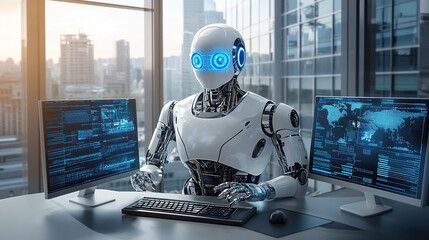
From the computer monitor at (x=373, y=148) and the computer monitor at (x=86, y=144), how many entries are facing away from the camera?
0

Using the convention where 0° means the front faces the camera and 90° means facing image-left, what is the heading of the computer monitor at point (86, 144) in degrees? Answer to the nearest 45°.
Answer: approximately 315°

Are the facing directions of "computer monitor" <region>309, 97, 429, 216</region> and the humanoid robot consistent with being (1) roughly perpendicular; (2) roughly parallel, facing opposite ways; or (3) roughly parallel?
roughly parallel

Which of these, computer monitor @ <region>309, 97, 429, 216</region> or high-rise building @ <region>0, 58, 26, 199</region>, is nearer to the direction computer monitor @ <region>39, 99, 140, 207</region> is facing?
the computer monitor

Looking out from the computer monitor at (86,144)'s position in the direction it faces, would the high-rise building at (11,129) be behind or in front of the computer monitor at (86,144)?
behind

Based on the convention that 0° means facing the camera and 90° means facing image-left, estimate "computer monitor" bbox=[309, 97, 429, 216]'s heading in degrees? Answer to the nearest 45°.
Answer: approximately 45°

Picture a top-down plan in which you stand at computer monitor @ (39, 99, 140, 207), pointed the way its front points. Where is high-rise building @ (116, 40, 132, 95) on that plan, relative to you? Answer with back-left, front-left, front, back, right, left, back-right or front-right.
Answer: back-left

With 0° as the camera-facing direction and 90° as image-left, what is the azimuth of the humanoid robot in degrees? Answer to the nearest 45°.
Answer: approximately 45°

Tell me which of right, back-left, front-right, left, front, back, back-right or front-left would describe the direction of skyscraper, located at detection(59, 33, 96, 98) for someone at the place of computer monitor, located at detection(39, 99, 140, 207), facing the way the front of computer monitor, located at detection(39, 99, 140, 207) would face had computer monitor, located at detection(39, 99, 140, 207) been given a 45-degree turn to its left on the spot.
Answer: left

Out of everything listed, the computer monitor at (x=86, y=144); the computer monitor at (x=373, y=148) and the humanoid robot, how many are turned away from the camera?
0

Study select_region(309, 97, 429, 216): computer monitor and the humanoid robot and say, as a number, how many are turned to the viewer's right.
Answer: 0

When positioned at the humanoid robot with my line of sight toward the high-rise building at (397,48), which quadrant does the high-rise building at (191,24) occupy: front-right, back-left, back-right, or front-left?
front-left

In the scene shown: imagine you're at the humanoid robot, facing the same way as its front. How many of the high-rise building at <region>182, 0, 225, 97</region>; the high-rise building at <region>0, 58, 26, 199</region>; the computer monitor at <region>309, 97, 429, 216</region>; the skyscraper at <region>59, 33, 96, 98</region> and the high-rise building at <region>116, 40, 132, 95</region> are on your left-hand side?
1

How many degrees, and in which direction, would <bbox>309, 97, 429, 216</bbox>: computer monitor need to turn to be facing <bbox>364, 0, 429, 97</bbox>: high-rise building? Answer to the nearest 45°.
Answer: approximately 135° to its right
